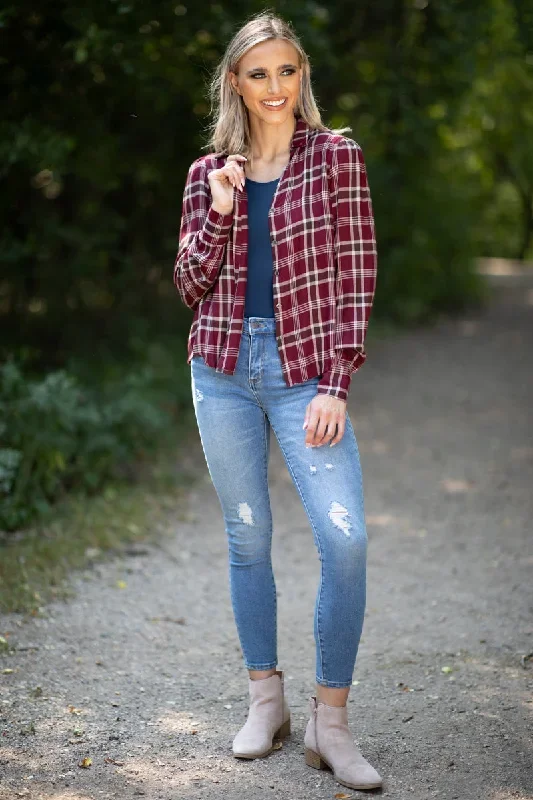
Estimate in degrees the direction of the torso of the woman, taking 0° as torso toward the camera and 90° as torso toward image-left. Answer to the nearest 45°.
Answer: approximately 0°
